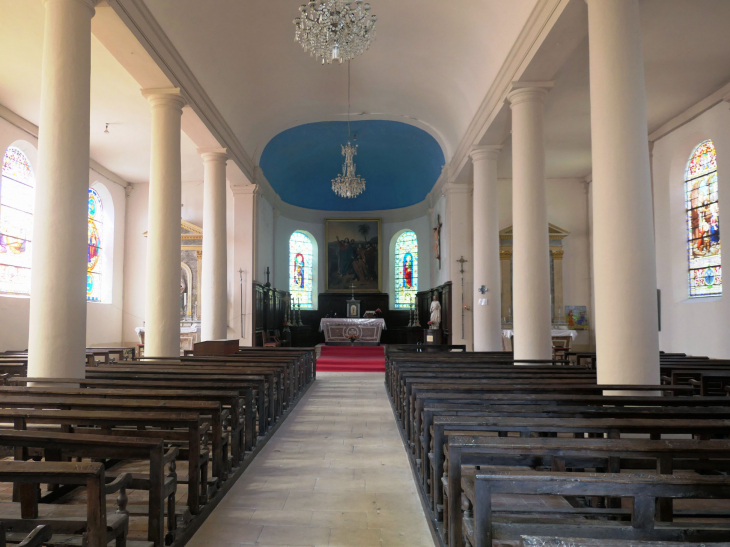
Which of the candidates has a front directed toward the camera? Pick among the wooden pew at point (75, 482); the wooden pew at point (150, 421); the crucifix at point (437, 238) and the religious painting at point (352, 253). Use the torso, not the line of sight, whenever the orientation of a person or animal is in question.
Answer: the religious painting

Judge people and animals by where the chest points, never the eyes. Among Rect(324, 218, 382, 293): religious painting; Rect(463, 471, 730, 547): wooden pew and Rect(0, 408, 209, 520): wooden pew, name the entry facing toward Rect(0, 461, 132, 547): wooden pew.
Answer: the religious painting

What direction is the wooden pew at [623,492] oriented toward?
away from the camera

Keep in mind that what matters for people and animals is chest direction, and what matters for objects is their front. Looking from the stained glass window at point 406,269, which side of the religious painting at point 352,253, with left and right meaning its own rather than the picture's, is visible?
left

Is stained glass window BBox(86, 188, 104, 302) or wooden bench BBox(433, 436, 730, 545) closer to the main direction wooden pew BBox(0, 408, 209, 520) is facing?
the stained glass window

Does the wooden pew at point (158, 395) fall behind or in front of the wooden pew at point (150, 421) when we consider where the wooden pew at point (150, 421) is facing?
in front

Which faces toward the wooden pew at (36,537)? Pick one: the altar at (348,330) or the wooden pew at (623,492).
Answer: the altar

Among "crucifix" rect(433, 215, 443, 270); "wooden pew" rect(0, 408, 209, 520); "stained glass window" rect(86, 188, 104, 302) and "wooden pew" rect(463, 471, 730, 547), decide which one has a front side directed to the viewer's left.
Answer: the crucifix

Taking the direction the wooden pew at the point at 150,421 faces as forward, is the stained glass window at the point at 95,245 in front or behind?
in front

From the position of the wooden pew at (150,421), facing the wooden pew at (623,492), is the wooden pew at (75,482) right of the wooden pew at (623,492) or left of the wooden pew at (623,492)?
right

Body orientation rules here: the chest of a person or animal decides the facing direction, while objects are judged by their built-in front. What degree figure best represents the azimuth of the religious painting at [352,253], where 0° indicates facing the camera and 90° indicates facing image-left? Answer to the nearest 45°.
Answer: approximately 0°

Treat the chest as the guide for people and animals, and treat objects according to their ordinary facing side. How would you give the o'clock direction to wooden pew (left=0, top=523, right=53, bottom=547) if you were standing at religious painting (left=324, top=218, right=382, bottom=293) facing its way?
The wooden pew is roughly at 12 o'clock from the religious painting.

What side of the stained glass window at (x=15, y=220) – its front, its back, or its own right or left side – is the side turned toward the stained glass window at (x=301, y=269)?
left

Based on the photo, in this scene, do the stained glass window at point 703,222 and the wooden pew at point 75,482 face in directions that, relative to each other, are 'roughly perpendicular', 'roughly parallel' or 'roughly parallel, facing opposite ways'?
roughly perpendicular

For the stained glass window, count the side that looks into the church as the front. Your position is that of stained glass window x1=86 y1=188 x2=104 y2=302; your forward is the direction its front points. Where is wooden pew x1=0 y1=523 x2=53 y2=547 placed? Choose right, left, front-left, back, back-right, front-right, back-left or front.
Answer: front-right
